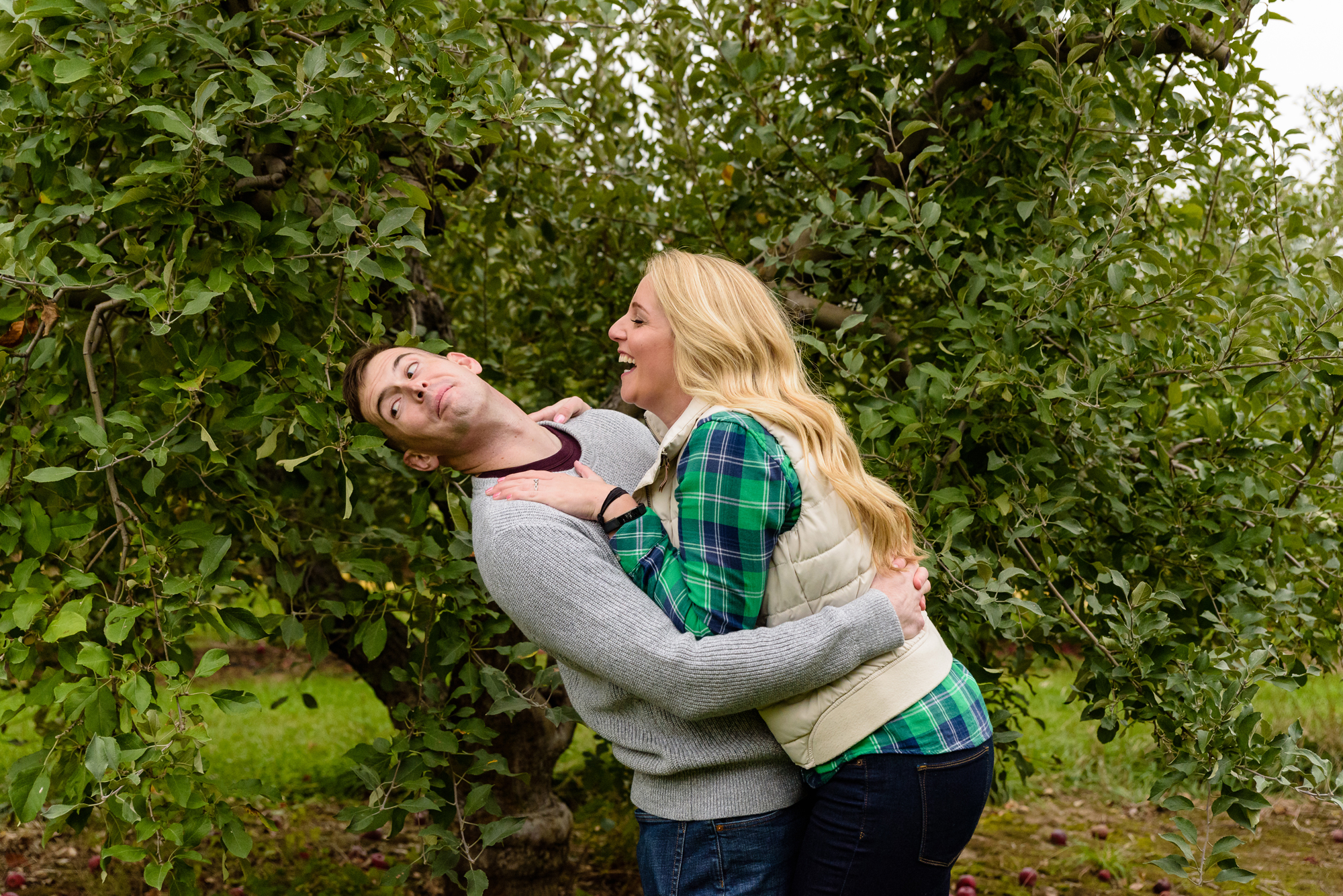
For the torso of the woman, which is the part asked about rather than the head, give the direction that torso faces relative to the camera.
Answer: to the viewer's left

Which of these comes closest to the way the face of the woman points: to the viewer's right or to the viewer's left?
to the viewer's left
